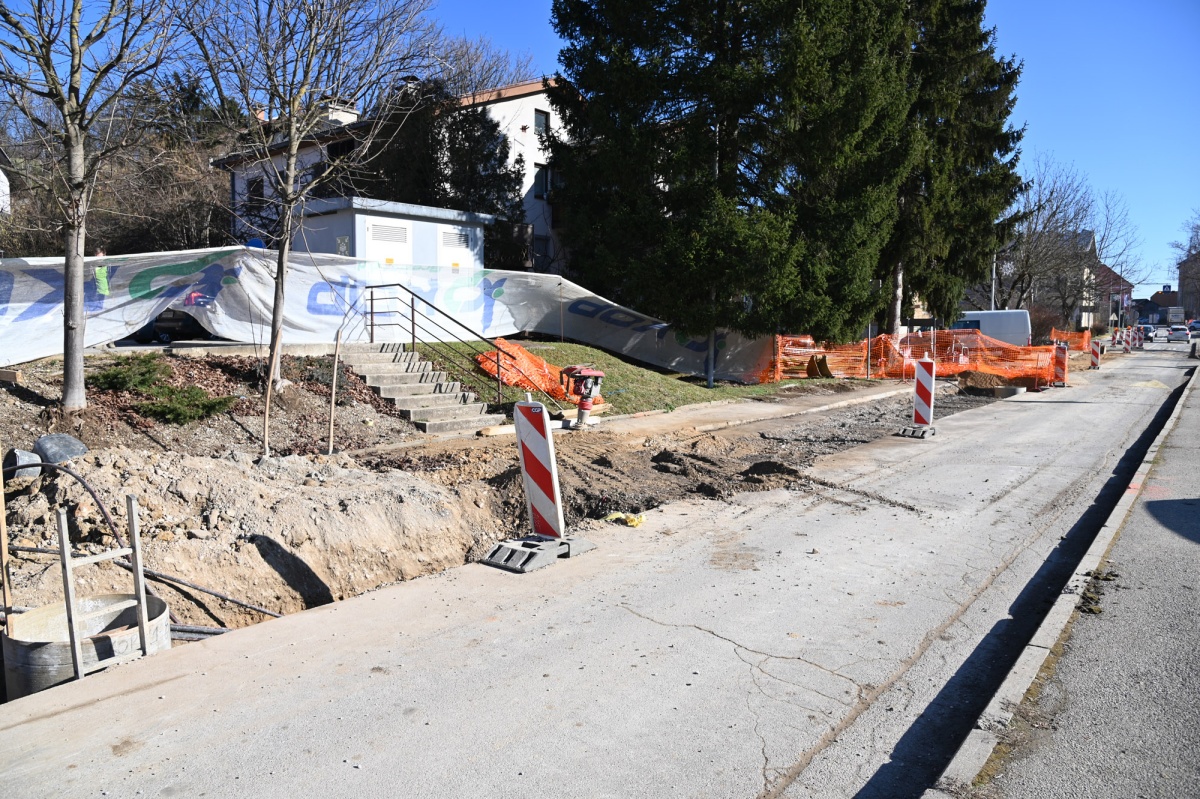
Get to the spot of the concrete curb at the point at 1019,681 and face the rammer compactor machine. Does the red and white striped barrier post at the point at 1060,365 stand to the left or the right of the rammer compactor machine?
right

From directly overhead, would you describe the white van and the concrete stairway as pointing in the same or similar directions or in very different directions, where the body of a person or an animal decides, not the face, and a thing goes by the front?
very different directions

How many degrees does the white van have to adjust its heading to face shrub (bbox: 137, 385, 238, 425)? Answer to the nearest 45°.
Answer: approximately 90° to its left

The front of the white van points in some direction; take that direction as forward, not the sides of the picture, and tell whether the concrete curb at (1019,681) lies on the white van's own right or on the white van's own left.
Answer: on the white van's own left

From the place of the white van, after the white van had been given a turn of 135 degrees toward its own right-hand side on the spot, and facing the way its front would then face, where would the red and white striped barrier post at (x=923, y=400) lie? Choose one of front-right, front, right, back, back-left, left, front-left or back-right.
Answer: back-right

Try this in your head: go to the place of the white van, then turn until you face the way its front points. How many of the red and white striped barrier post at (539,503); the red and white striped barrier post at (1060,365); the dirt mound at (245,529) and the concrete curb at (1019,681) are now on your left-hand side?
4

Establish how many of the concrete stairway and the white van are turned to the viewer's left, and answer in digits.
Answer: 1

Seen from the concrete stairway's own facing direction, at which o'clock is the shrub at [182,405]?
The shrub is roughly at 3 o'clock from the concrete stairway.

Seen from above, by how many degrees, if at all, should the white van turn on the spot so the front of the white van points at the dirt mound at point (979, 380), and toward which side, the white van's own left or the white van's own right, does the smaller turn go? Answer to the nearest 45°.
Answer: approximately 90° to the white van's own left

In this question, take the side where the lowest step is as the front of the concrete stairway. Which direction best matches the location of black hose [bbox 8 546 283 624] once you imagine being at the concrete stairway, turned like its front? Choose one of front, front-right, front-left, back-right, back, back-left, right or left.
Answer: front-right

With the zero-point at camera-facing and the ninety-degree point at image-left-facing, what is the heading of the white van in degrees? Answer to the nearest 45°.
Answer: approximately 90°

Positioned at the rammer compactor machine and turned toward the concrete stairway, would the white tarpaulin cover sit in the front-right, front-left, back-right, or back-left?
front-right

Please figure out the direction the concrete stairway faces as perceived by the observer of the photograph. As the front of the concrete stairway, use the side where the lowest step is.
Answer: facing the viewer and to the right of the viewer

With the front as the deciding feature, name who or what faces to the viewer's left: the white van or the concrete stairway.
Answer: the white van

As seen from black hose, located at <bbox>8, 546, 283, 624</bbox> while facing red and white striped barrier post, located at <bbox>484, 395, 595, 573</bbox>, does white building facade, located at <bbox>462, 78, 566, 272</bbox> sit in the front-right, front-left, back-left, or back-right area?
front-left
